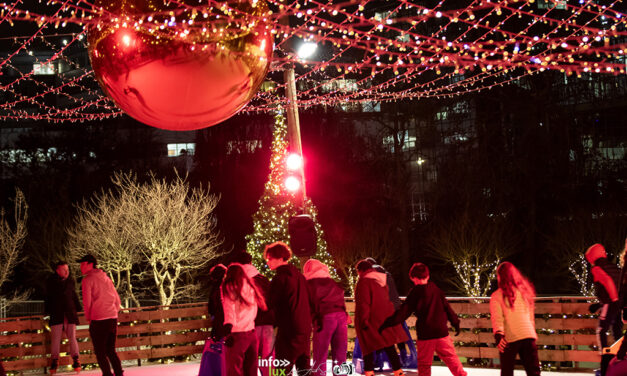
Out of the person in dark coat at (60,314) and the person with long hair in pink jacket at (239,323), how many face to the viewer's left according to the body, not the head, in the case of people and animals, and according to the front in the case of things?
0

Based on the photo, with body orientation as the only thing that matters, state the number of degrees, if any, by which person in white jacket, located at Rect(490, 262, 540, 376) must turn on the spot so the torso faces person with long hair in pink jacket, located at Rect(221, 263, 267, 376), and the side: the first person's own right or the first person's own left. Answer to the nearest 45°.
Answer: approximately 45° to the first person's own left

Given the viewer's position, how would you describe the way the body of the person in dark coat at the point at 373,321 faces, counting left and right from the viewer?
facing away from the viewer and to the left of the viewer

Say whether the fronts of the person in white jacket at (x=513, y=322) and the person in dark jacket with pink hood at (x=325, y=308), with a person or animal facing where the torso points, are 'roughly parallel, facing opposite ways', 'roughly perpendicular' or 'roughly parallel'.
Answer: roughly parallel
